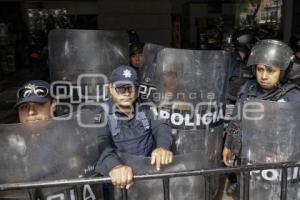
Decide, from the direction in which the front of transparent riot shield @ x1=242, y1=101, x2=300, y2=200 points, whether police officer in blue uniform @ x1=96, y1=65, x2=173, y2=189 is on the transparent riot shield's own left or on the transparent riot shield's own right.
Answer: on the transparent riot shield's own right

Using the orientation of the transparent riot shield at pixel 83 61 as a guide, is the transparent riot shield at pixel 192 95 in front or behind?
in front

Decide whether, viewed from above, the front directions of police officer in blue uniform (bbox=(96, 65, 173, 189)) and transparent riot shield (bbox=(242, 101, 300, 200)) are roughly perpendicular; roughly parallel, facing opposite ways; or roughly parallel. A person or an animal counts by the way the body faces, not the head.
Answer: roughly parallel

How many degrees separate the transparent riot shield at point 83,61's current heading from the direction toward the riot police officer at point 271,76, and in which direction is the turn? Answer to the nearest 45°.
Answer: approximately 45° to its left

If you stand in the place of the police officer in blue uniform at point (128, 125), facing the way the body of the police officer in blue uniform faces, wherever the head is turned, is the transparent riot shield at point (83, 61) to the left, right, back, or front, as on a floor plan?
back

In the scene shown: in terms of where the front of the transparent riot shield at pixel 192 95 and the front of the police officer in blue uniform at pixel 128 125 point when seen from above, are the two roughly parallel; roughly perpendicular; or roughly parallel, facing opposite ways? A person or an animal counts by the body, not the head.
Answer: roughly parallel

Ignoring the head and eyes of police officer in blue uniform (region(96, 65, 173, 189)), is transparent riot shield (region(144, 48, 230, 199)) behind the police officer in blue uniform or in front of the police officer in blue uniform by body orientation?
behind

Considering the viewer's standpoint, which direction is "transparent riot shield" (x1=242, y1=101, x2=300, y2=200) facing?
facing the viewer

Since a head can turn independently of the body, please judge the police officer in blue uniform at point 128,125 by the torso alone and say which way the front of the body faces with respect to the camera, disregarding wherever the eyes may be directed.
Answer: toward the camera

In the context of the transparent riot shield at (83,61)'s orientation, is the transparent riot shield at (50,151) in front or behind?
in front

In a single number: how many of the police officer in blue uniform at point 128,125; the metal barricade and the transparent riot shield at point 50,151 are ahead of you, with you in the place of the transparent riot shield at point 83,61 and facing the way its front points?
3

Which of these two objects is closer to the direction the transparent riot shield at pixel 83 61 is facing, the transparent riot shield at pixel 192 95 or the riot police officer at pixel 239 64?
the transparent riot shield

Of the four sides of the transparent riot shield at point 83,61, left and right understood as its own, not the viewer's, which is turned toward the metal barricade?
front

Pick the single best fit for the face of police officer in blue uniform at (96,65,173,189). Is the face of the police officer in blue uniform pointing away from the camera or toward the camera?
toward the camera

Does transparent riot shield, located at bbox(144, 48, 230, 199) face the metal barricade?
yes

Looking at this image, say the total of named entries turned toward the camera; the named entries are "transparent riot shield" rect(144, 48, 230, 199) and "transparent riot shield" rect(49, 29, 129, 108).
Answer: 2
